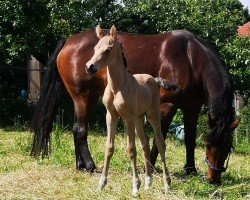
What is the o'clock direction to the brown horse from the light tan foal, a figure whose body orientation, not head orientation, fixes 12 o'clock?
The brown horse is roughly at 5 o'clock from the light tan foal.

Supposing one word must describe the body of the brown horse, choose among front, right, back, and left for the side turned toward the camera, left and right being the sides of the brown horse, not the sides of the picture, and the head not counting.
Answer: right

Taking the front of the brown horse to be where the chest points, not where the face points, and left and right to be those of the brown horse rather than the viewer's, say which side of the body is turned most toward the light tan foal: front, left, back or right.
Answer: right

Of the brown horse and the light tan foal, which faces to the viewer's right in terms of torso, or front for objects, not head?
the brown horse

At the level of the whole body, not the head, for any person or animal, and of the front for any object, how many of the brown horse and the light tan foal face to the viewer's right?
1

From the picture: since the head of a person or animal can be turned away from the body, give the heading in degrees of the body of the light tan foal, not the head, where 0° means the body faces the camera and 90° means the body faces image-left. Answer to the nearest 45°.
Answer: approximately 45°
